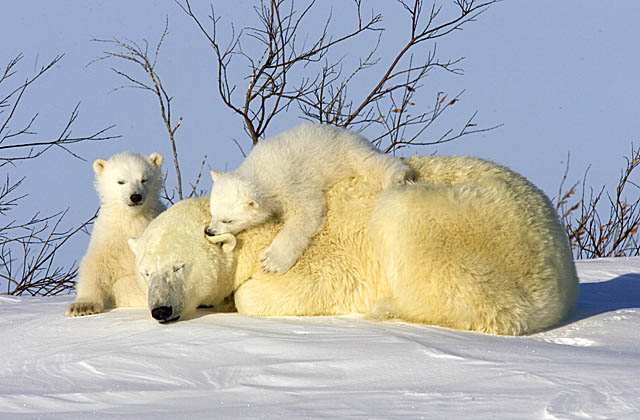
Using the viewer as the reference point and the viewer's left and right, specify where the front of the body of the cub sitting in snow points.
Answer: facing the viewer

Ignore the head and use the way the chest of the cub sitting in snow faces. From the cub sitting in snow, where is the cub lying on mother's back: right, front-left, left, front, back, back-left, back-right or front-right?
front-left

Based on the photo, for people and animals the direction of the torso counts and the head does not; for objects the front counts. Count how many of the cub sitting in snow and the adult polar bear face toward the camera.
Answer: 1

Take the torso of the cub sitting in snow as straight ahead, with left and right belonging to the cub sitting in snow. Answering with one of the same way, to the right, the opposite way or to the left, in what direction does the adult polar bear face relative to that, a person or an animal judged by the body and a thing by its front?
to the right

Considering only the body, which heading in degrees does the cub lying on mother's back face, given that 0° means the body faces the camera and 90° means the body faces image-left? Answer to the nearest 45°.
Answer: approximately 90°

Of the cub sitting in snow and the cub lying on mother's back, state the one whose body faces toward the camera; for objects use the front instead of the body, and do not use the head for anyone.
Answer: the cub sitting in snow

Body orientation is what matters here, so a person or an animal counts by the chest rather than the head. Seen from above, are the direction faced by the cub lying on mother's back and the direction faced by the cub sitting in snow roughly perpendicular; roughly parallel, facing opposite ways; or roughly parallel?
roughly perpendicular

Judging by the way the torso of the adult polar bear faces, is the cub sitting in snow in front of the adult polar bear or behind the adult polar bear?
in front

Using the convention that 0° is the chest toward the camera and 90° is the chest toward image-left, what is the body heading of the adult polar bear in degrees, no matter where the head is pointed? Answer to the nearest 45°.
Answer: approximately 90°
